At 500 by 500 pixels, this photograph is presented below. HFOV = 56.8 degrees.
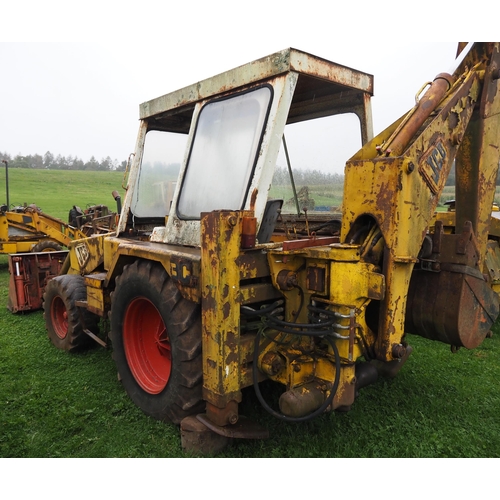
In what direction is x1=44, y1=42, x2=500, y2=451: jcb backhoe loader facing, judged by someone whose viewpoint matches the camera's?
facing away from the viewer and to the left of the viewer
